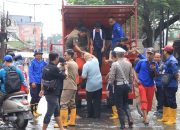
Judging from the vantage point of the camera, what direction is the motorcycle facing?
facing away from the viewer and to the left of the viewer

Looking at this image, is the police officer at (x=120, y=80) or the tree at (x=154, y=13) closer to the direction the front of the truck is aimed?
the tree

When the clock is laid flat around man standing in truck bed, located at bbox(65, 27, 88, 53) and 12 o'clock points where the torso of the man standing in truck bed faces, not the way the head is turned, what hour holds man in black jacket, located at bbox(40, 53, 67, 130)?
The man in black jacket is roughly at 2 o'clock from the man standing in truck bed.

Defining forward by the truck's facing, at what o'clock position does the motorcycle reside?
The motorcycle is roughly at 7 o'clock from the truck.

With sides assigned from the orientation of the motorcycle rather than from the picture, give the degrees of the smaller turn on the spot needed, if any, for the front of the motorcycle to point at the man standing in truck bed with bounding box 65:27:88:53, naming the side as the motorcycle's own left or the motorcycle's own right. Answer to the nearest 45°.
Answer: approximately 90° to the motorcycle's own right

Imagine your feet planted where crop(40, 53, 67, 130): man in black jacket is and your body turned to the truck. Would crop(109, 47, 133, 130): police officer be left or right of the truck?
right

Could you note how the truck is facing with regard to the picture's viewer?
facing away from the viewer

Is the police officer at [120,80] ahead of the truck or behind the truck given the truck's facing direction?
behind
